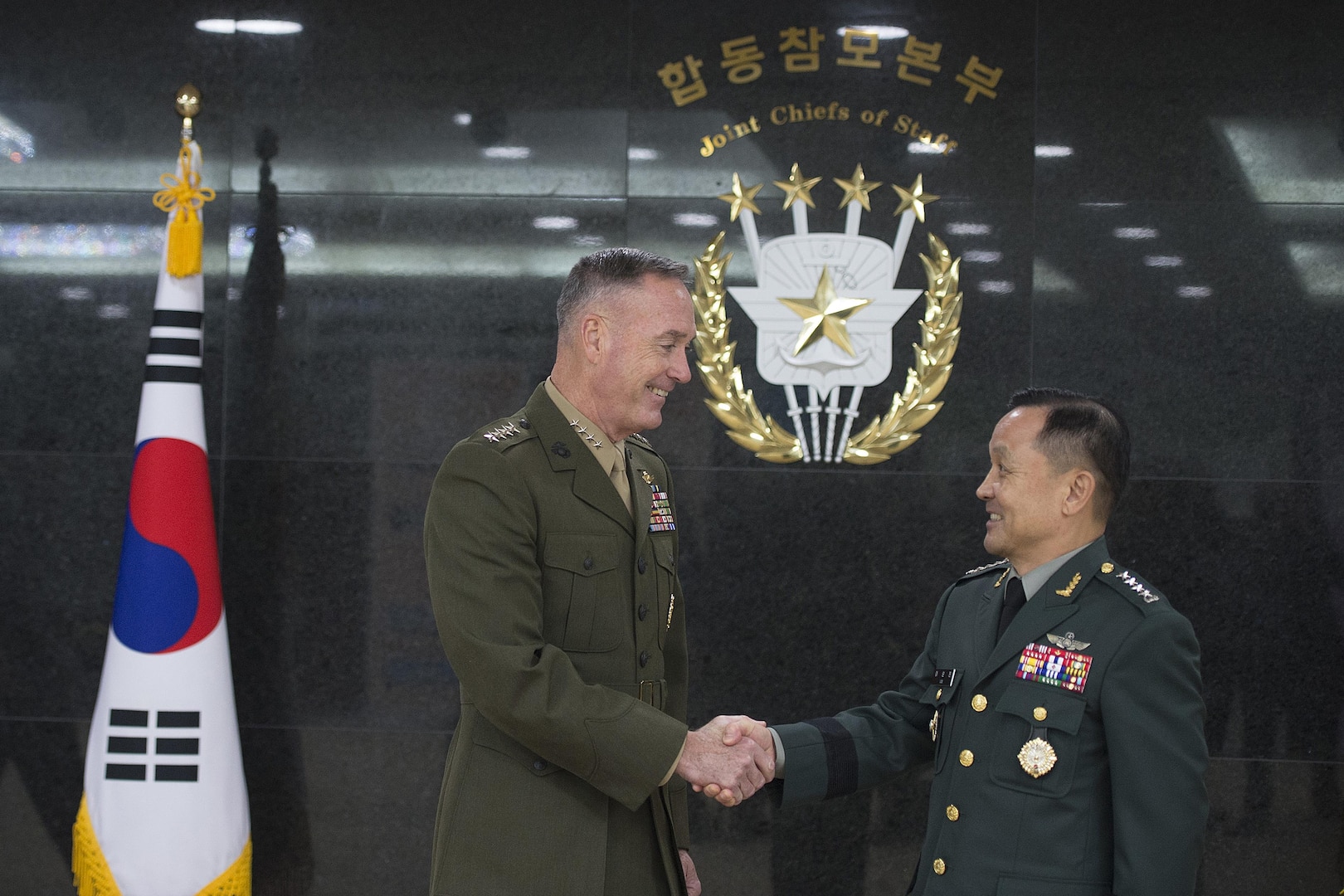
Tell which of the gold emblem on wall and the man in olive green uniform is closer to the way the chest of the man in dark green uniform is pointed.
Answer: the man in olive green uniform

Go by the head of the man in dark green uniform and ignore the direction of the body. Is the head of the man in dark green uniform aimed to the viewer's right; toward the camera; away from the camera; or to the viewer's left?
to the viewer's left

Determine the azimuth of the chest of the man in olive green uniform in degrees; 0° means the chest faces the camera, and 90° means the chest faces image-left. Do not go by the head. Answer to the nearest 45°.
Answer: approximately 315°

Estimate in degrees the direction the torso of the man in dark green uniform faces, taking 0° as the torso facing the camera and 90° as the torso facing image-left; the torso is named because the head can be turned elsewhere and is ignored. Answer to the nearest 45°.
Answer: approximately 45°

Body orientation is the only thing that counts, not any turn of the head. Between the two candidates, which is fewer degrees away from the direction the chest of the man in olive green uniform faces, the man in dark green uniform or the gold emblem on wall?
the man in dark green uniform

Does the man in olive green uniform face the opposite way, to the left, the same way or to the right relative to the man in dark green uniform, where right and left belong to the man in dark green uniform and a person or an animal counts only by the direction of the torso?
to the left

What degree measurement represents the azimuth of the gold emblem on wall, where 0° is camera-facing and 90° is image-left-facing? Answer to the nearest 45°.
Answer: approximately 0°

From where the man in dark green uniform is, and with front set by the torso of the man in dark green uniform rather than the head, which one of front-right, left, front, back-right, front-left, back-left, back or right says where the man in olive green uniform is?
front-right

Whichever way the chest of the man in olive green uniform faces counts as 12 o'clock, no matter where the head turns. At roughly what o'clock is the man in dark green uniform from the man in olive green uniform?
The man in dark green uniform is roughly at 11 o'clock from the man in olive green uniform.

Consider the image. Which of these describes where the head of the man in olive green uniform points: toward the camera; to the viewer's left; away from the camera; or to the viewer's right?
to the viewer's right
